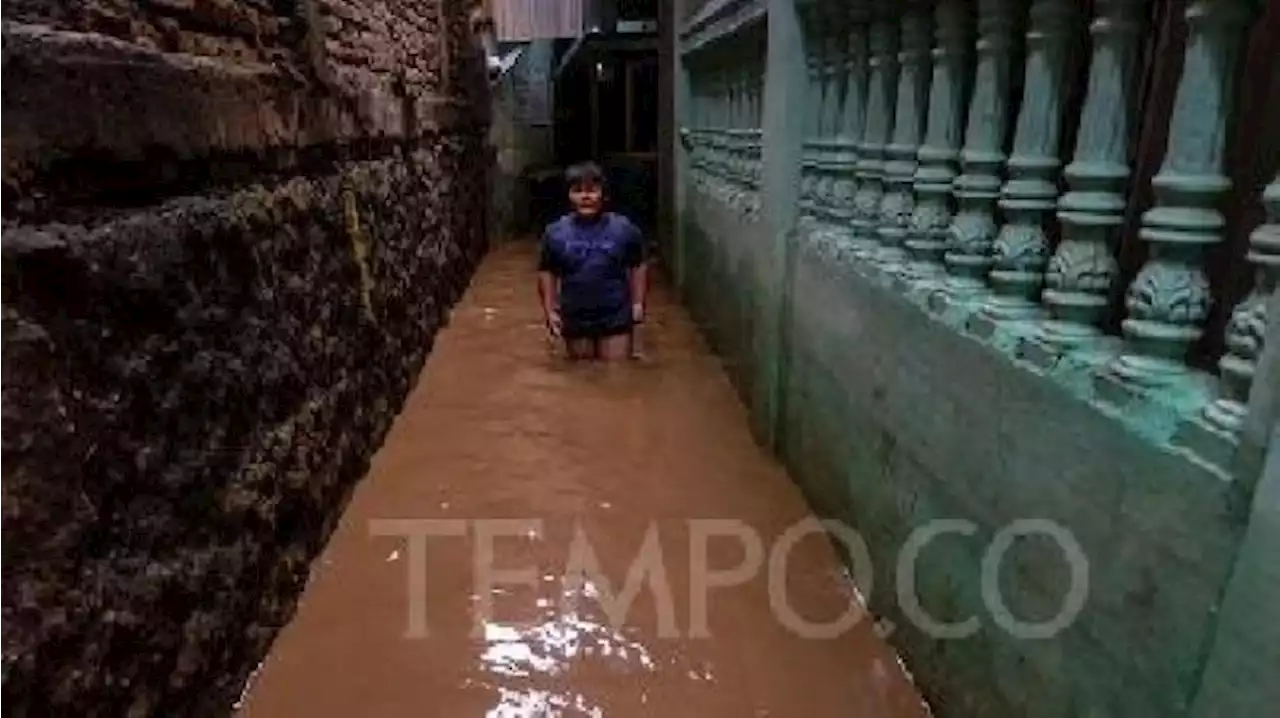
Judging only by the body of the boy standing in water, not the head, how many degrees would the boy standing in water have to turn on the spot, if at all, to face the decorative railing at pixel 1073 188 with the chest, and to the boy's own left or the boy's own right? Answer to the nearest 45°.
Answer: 0° — they already face it

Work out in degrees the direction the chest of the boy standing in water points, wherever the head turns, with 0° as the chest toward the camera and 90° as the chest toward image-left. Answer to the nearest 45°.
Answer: approximately 0°
